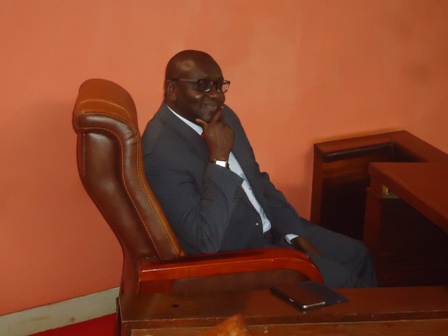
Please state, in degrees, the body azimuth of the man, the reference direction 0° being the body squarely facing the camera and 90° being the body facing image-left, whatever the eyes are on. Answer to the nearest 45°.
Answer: approximately 315°

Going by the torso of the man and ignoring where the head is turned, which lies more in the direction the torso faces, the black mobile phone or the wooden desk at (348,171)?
the black mobile phone

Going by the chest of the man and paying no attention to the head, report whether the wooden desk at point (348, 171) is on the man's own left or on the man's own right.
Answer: on the man's own left

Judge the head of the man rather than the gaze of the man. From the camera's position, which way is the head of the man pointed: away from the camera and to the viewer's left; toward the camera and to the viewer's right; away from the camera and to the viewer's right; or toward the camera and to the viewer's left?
toward the camera and to the viewer's right

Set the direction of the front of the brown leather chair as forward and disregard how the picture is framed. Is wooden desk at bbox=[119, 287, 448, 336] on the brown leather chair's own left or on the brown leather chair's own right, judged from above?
on the brown leather chair's own right

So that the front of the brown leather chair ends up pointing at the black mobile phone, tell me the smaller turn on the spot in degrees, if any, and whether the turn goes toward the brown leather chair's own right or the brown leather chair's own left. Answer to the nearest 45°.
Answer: approximately 45° to the brown leather chair's own right

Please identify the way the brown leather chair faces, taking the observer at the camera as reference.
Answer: facing to the right of the viewer
